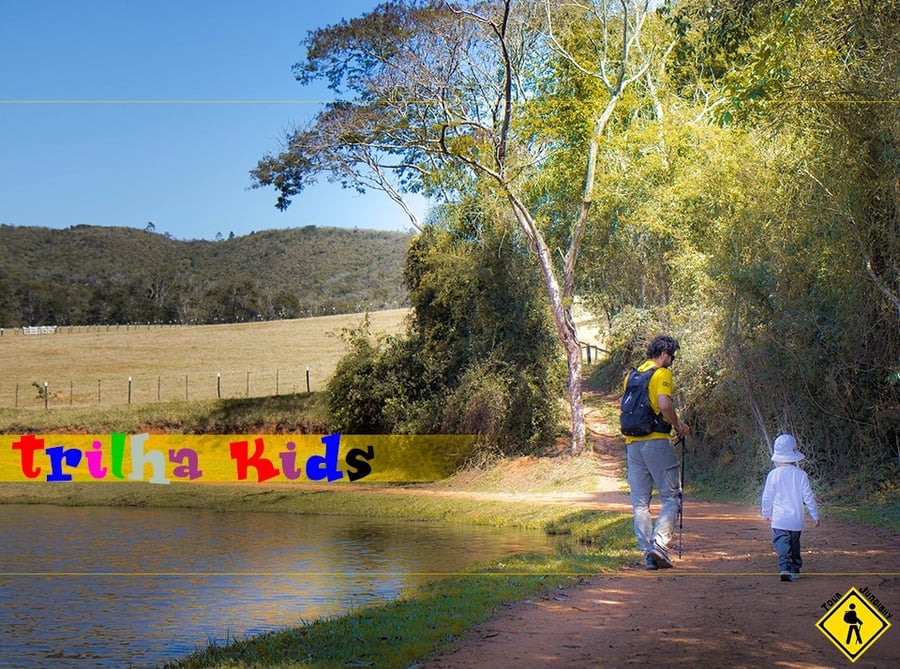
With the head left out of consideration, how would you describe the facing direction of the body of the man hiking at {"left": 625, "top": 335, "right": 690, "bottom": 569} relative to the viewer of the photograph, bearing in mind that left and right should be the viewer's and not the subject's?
facing away from the viewer and to the right of the viewer

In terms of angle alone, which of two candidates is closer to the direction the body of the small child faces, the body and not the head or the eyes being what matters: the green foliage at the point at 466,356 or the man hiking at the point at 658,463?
the green foliage

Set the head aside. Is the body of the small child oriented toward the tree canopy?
yes

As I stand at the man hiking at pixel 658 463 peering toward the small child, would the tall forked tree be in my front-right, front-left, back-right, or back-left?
back-left

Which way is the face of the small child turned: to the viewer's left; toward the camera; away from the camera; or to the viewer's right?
away from the camera

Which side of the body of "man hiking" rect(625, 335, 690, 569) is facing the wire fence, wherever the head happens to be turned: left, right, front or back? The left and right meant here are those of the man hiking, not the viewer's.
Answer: left

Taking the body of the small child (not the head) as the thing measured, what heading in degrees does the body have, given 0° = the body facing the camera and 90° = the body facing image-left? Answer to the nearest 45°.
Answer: approximately 180°
